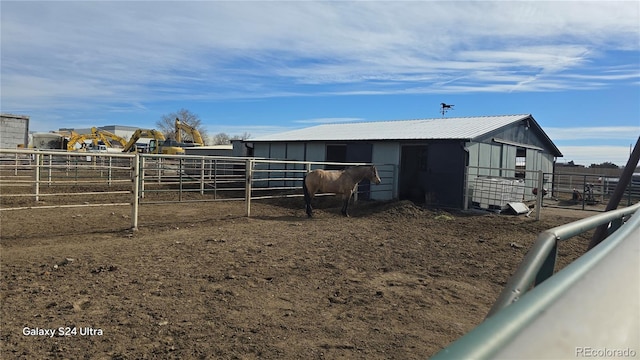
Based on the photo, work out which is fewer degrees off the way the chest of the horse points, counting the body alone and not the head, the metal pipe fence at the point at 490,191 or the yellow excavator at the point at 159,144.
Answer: the metal pipe fence

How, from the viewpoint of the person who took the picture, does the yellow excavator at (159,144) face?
facing to the left of the viewer

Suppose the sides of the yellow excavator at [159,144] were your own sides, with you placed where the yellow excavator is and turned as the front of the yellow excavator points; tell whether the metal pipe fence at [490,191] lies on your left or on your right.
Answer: on your left

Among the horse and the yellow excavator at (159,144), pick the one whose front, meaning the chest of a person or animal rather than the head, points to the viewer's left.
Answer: the yellow excavator

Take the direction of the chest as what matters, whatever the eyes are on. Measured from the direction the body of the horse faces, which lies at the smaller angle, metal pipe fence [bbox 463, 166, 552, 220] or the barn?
the metal pipe fence

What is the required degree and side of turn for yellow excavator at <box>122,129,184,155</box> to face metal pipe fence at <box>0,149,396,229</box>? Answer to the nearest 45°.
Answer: approximately 90° to its left

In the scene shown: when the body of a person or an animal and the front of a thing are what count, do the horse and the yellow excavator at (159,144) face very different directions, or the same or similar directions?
very different directions

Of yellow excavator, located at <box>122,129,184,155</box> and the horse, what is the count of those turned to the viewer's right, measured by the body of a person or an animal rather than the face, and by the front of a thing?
1

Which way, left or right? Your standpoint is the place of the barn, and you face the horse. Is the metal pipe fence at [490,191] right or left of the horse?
left

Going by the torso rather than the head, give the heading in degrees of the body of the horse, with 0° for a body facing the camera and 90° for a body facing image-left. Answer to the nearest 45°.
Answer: approximately 270°
